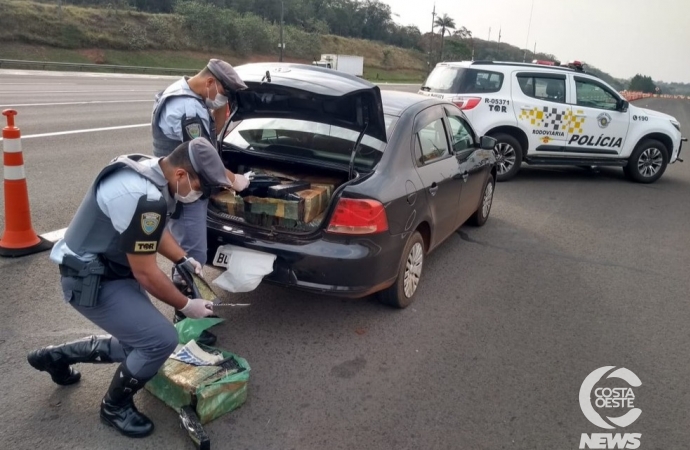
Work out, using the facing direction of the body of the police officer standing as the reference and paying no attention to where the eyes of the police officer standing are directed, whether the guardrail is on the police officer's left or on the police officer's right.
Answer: on the police officer's left

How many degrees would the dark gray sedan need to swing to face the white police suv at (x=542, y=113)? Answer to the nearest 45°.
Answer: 0° — it already faces it

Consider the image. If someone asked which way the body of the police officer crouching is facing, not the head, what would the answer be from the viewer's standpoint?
to the viewer's right

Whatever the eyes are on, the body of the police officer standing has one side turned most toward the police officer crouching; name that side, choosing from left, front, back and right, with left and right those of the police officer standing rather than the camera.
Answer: right

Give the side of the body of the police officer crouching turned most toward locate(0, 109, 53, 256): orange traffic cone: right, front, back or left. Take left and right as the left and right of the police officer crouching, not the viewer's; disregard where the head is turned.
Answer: left

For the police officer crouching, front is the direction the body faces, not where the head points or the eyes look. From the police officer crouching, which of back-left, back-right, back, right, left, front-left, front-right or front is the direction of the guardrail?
left

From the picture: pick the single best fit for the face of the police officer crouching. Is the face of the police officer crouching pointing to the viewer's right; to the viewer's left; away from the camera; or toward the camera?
to the viewer's right

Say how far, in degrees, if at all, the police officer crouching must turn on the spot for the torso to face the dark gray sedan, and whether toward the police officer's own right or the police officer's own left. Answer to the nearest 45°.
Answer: approximately 45° to the police officer's own left

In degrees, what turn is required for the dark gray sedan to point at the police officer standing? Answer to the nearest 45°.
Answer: approximately 135° to its left

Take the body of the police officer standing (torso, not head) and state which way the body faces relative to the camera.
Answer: to the viewer's right

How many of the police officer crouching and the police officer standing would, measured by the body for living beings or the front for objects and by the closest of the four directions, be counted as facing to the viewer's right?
2

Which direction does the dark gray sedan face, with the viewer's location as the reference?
facing away from the viewer and to the right of the viewer

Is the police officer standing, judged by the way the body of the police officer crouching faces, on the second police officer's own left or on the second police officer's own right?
on the second police officer's own left

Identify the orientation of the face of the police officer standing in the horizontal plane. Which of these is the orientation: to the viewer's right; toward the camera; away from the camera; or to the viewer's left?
to the viewer's right
